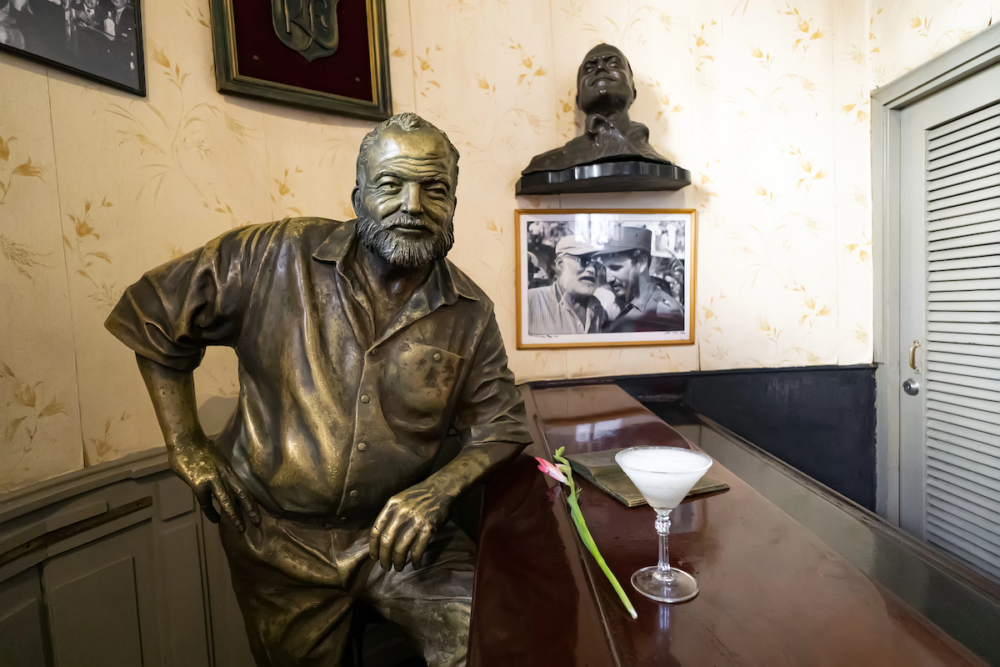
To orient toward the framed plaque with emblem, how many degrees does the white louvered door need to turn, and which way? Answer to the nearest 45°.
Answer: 0° — it already faces it

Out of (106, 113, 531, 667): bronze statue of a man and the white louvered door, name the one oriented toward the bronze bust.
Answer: the white louvered door

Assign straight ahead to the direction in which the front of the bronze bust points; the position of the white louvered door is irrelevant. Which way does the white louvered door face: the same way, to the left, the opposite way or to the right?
to the right

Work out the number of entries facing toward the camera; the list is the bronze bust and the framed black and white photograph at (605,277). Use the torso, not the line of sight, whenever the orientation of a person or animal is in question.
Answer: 2

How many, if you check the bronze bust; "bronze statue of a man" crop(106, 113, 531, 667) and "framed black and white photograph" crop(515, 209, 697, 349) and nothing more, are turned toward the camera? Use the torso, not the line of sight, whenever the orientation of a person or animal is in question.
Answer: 3

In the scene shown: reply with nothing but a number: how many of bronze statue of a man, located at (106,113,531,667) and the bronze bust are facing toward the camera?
2

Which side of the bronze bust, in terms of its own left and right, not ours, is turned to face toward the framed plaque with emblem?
right

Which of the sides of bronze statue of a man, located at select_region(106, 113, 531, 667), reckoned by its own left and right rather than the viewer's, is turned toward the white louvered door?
left

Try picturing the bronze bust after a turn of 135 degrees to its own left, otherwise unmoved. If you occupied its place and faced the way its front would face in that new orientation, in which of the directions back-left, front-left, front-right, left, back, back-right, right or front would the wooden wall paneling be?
back

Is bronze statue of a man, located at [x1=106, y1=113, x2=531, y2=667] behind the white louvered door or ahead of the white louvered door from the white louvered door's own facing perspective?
ahead

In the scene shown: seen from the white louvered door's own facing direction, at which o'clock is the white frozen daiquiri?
The white frozen daiquiri is roughly at 11 o'clock from the white louvered door.

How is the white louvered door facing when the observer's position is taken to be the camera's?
facing the viewer and to the left of the viewer

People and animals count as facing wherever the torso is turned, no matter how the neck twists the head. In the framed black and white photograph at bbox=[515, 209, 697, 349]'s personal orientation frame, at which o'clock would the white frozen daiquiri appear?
The white frozen daiquiri is roughly at 12 o'clock from the framed black and white photograph.

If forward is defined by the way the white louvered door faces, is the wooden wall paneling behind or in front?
in front

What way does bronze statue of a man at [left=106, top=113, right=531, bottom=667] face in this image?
toward the camera

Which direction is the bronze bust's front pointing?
toward the camera
